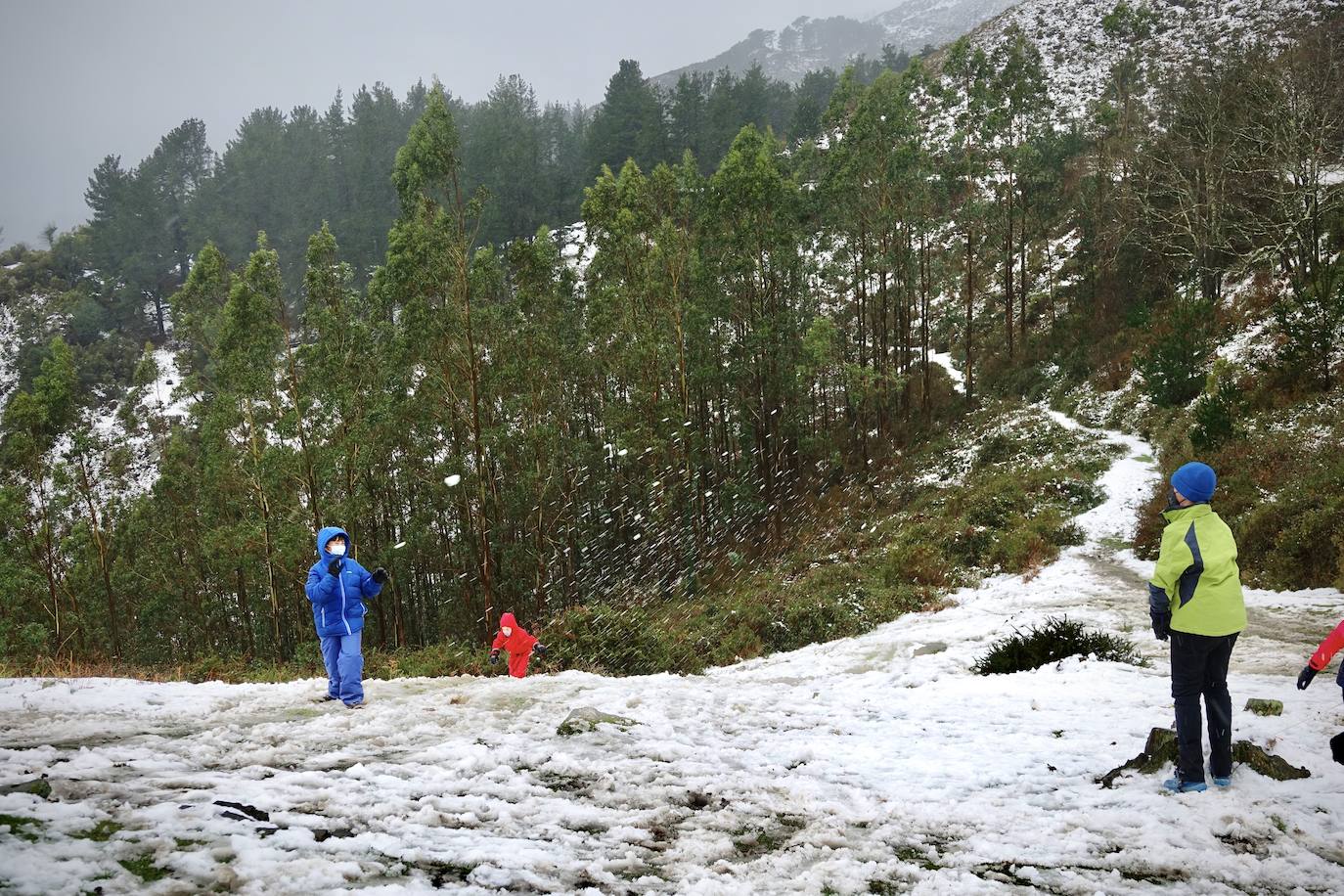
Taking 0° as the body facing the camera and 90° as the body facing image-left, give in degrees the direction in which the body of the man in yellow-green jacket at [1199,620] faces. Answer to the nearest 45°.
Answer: approximately 135°

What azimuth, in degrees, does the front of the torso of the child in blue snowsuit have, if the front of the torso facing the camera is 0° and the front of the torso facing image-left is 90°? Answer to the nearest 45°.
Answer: approximately 315°

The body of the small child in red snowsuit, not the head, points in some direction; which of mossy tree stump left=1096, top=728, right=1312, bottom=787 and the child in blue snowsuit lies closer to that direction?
the child in blue snowsuit

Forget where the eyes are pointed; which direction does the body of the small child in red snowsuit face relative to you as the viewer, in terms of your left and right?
facing the viewer and to the left of the viewer

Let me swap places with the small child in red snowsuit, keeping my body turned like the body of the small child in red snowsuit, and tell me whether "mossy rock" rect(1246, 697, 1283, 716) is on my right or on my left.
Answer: on my left

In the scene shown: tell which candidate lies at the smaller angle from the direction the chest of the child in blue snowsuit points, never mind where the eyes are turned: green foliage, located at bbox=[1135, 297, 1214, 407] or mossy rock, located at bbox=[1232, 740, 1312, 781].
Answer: the mossy rock

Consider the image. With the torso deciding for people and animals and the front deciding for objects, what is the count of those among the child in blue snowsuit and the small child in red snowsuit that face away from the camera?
0

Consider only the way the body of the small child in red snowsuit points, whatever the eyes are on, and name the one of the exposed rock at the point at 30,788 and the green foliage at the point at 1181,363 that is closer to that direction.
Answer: the exposed rock
